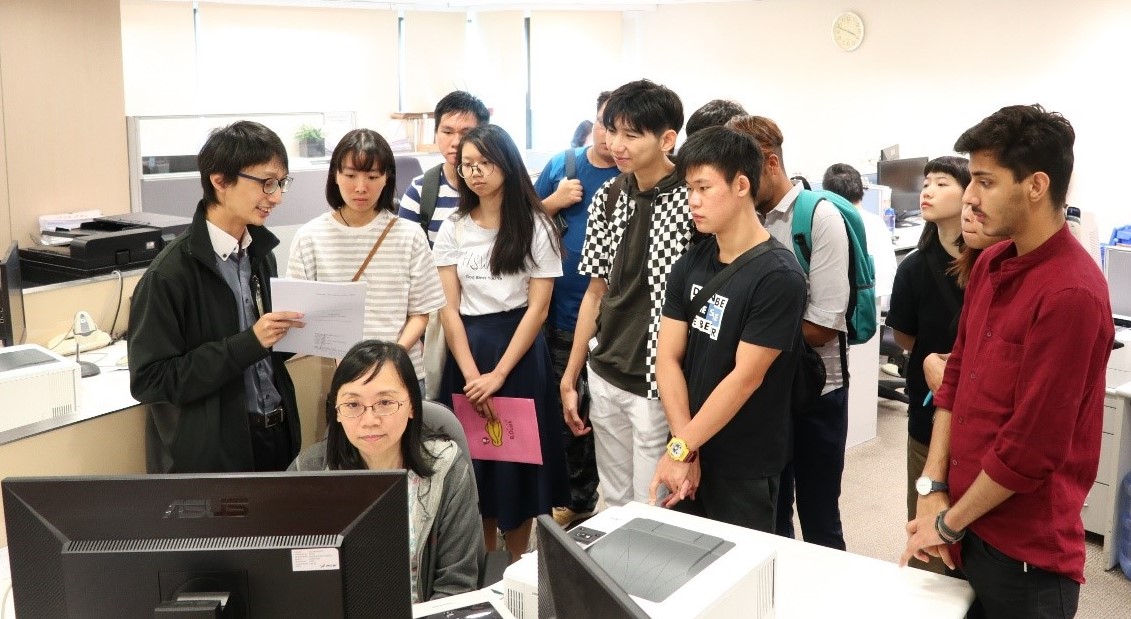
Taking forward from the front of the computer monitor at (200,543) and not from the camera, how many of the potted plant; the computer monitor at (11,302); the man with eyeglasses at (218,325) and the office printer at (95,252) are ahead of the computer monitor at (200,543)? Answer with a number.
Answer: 4

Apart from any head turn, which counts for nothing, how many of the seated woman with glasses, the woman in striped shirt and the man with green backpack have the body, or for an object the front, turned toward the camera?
2

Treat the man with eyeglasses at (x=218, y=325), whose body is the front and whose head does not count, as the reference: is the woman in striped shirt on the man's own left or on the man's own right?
on the man's own left

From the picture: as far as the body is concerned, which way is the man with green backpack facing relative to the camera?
to the viewer's left

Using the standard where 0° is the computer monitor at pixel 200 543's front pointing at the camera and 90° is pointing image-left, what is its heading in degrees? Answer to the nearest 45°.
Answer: approximately 180°

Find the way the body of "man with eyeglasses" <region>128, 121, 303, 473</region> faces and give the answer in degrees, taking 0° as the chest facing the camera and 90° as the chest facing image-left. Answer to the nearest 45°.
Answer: approximately 315°

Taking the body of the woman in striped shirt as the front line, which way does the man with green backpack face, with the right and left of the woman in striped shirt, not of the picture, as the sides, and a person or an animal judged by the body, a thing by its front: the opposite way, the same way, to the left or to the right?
to the right

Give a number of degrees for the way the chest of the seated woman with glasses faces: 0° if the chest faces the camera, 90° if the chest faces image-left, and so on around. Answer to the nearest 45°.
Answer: approximately 0°

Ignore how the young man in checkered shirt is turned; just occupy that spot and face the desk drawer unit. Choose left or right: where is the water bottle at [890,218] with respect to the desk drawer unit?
left

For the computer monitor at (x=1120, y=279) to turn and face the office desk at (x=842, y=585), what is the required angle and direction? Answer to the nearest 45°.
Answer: approximately 45° to its left

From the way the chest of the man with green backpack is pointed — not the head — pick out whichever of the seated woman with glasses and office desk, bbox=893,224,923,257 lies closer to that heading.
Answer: the seated woman with glasses

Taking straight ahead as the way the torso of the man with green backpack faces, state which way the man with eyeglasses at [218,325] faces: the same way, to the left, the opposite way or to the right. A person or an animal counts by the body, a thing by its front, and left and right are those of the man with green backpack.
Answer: the opposite way

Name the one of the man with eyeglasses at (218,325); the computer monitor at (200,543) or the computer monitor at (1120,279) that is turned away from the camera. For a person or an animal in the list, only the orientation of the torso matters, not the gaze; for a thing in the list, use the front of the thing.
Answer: the computer monitor at (200,543)
